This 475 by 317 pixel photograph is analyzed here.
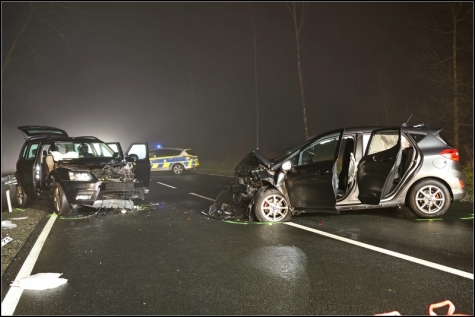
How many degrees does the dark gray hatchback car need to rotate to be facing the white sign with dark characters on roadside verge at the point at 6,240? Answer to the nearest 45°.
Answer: approximately 45° to its left

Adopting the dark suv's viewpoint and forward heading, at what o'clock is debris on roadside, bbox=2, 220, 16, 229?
The debris on roadside is roughly at 3 o'clock from the dark suv.

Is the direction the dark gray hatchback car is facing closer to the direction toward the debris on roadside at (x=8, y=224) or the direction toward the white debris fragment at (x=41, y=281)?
the debris on roadside

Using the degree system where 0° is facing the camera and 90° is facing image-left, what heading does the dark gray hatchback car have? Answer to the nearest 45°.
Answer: approximately 90°

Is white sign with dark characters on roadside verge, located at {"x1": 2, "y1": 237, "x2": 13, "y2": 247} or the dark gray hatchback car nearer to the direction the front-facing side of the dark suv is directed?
the dark gray hatchback car

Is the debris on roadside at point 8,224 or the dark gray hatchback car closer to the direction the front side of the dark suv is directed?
the dark gray hatchback car

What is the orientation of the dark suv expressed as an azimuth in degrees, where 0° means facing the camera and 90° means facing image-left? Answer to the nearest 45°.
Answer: approximately 315°

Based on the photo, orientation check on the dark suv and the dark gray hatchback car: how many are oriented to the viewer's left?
1

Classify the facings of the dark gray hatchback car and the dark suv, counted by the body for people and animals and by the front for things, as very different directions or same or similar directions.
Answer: very different directions

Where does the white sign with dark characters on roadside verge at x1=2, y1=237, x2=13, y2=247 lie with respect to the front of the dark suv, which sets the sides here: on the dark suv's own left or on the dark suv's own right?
on the dark suv's own right
